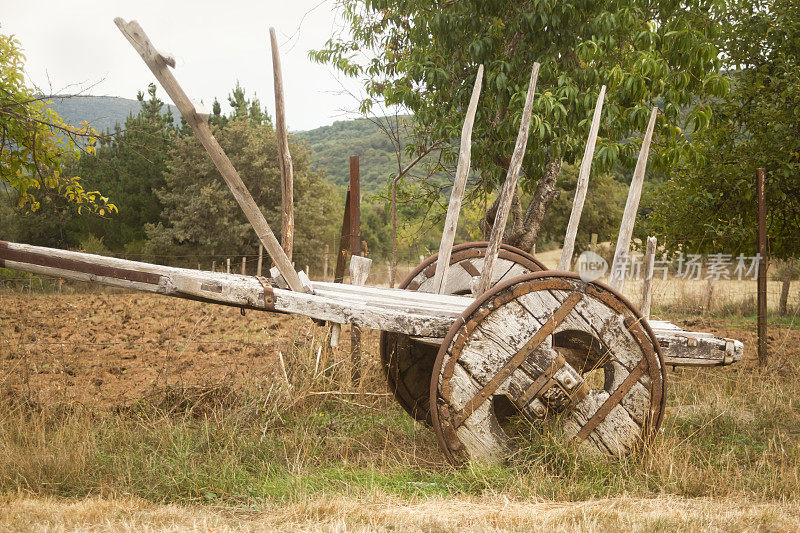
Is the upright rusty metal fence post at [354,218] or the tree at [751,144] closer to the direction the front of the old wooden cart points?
the upright rusty metal fence post

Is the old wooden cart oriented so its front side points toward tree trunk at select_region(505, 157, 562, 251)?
no

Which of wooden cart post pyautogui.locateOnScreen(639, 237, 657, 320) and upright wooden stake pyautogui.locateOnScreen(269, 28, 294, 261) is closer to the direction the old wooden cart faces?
the upright wooden stake

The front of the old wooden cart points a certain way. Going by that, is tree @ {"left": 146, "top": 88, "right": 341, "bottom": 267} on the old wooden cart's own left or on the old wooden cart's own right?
on the old wooden cart's own right

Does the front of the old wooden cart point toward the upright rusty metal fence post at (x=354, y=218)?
no

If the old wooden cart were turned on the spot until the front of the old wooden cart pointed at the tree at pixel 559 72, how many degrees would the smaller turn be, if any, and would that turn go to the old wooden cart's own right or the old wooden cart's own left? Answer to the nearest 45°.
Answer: approximately 90° to the old wooden cart's own right

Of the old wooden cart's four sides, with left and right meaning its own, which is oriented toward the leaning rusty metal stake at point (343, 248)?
right

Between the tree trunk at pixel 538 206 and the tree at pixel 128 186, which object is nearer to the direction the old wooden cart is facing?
the tree

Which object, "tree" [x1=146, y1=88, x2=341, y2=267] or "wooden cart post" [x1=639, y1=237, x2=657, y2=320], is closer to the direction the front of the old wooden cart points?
the tree

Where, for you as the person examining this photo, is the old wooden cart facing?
facing to the left of the viewer

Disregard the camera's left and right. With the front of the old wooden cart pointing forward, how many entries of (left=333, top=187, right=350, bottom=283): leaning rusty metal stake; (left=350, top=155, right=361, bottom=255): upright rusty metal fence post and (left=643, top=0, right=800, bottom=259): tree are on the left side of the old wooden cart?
0

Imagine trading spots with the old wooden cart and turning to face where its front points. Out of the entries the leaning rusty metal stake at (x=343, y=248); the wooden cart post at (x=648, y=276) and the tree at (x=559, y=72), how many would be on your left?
0

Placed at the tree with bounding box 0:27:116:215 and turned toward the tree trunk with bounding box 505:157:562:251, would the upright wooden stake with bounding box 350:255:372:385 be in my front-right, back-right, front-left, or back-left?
front-right

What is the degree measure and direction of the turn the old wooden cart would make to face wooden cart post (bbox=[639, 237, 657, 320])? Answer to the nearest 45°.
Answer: approximately 135° to its right

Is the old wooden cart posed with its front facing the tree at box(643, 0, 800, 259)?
no

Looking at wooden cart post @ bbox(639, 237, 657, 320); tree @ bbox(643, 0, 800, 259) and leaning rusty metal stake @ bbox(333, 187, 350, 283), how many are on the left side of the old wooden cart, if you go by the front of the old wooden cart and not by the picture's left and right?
0
